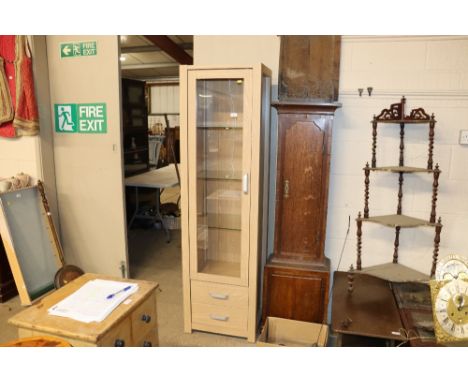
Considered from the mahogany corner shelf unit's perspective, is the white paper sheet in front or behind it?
in front

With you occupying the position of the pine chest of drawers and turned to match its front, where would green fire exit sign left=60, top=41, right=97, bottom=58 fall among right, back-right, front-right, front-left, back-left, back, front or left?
back-left

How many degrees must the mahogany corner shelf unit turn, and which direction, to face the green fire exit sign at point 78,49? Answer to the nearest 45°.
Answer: approximately 90° to its right

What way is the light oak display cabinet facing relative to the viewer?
toward the camera

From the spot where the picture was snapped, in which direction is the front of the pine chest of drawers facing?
facing the viewer and to the right of the viewer

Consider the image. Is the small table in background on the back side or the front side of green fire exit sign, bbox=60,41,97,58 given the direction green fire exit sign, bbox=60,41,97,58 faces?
on the back side

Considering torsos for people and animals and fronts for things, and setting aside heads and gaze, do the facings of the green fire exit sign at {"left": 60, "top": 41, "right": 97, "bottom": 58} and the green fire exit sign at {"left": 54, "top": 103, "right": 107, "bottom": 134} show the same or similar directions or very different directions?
same or similar directions

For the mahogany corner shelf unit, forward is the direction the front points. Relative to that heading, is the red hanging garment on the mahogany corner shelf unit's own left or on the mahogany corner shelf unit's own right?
on the mahogany corner shelf unit's own right

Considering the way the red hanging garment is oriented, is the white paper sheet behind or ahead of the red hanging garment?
ahead

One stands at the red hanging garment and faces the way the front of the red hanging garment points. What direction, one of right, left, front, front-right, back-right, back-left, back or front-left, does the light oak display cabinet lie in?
front-left

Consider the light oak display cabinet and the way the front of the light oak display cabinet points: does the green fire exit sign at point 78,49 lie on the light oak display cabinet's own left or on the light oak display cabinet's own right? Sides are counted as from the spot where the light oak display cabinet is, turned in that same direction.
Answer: on the light oak display cabinet's own right

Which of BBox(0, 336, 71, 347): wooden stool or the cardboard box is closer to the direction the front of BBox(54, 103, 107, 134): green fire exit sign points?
the wooden stool

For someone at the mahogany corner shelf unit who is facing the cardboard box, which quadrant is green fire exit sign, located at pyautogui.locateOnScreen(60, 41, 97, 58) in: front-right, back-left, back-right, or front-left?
front-right
